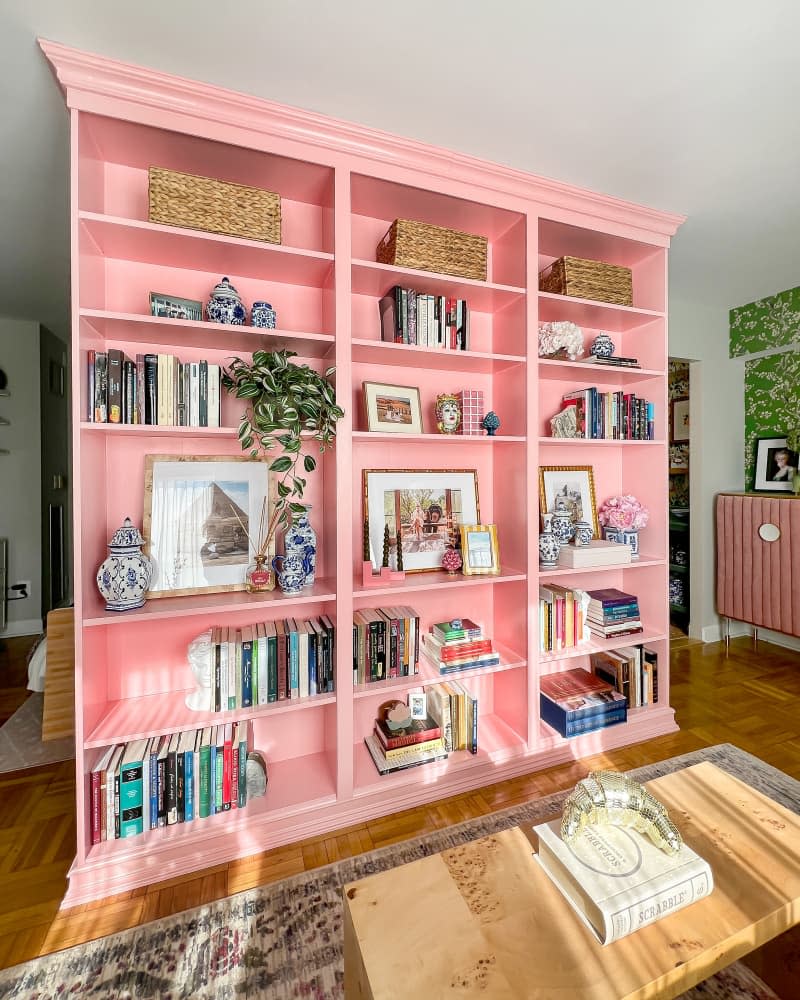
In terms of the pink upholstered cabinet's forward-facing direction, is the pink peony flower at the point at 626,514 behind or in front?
in front

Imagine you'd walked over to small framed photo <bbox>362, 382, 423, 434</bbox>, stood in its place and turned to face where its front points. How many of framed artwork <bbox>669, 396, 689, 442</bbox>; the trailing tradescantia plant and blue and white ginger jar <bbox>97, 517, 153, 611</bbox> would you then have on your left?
1

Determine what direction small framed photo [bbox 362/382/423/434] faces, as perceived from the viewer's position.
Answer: facing the viewer and to the right of the viewer

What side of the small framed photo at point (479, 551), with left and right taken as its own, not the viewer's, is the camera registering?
front

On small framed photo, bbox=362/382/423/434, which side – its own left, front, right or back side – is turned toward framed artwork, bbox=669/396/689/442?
left

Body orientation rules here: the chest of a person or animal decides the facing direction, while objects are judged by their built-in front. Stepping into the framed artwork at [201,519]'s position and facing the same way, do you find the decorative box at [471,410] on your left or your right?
on your left

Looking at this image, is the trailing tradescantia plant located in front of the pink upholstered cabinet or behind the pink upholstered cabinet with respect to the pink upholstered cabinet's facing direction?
in front

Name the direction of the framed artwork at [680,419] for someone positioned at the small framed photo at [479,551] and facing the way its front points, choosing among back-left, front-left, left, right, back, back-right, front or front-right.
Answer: back-left

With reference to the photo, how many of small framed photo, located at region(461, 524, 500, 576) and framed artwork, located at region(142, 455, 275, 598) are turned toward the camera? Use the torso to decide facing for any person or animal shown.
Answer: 2

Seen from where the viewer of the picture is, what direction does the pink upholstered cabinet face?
facing the viewer and to the left of the viewer
